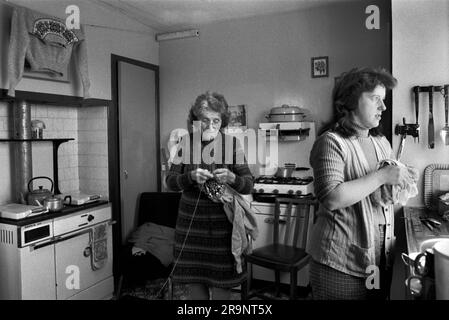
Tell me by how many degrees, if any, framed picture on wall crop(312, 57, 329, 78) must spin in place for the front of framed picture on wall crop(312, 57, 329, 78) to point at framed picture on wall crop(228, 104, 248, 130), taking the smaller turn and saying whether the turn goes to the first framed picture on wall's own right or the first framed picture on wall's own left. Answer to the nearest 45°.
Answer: approximately 90° to the first framed picture on wall's own right

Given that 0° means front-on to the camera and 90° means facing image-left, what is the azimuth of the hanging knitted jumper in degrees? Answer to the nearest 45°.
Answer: approximately 315°

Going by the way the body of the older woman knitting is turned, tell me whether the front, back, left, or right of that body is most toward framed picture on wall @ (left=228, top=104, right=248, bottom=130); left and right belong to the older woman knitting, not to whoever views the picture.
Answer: back

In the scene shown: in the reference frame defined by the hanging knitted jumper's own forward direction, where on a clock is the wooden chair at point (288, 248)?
The wooden chair is roughly at 11 o'clock from the hanging knitted jumper.

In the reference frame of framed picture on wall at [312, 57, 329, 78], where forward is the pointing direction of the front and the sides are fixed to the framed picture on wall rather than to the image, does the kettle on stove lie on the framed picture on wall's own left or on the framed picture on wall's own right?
on the framed picture on wall's own right

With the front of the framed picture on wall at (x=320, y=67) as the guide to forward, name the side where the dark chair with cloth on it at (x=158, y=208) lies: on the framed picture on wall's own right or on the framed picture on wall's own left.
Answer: on the framed picture on wall's own right
